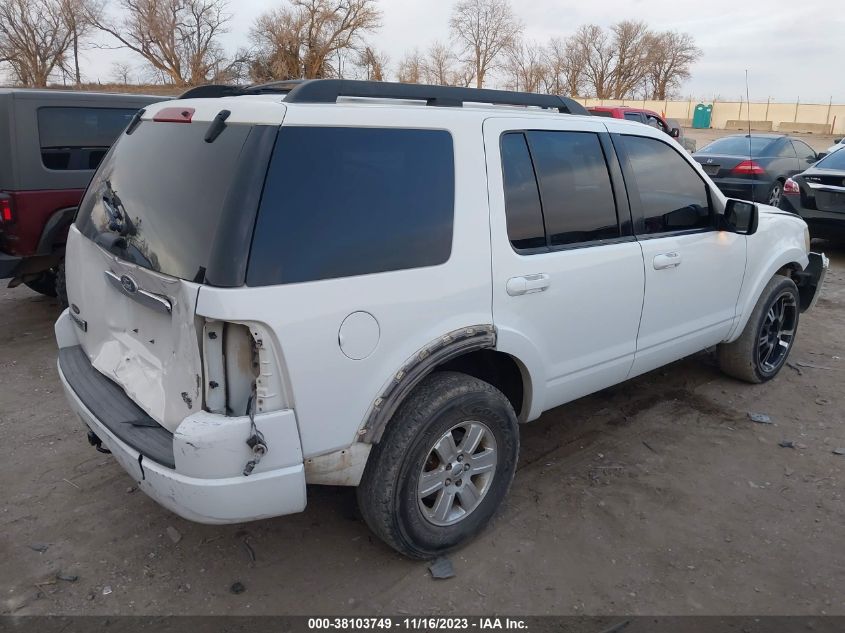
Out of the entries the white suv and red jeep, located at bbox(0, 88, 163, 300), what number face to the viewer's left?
0

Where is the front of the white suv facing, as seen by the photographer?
facing away from the viewer and to the right of the viewer

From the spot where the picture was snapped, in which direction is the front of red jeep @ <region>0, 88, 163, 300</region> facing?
facing away from the viewer and to the right of the viewer

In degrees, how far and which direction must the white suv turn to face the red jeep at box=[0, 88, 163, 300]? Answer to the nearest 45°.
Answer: approximately 90° to its left

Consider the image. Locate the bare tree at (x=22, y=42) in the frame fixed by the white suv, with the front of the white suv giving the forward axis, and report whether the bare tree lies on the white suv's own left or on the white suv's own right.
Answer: on the white suv's own left

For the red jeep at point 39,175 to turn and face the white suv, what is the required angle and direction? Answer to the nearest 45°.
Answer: approximately 135° to its right

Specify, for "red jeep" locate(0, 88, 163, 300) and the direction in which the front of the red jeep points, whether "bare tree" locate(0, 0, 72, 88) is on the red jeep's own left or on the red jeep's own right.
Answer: on the red jeep's own left

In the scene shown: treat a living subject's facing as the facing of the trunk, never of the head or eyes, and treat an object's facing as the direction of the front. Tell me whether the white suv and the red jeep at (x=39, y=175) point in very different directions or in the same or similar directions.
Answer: same or similar directions
